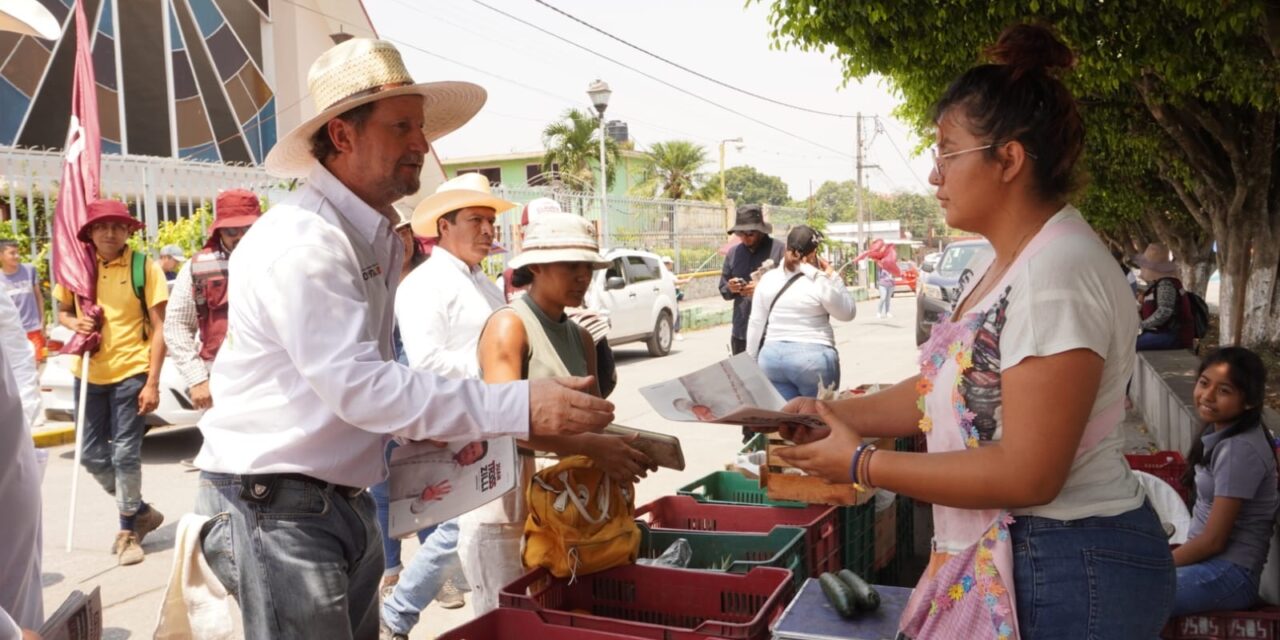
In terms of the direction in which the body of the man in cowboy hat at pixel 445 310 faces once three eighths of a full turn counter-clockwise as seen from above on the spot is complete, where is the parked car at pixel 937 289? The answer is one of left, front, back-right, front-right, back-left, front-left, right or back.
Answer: front-right

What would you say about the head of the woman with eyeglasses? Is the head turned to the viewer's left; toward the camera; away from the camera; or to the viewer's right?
to the viewer's left

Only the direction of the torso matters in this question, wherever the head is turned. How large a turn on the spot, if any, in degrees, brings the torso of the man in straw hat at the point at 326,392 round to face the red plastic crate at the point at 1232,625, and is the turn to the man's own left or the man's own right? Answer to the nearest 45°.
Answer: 0° — they already face it

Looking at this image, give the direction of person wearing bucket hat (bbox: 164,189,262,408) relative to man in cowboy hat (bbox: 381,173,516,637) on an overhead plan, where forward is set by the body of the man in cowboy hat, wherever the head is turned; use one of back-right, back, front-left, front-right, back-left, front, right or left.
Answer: back

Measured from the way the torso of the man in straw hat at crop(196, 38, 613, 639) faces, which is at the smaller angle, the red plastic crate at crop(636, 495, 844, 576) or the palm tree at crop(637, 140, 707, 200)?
the red plastic crate

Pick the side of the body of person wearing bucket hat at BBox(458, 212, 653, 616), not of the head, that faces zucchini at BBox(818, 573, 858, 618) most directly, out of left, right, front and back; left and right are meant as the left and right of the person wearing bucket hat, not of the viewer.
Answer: front

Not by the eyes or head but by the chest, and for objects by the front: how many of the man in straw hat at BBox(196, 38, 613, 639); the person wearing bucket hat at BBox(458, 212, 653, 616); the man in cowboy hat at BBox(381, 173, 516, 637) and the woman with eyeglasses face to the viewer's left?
1

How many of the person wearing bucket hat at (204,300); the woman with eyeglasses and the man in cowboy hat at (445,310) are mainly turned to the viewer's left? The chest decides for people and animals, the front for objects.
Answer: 1

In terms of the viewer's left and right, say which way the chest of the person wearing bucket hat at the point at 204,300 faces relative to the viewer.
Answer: facing the viewer and to the right of the viewer

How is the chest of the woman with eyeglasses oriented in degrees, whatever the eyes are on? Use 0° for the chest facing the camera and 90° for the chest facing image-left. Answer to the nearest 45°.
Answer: approximately 90°

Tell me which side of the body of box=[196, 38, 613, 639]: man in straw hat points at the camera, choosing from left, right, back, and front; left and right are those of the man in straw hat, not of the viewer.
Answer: right
